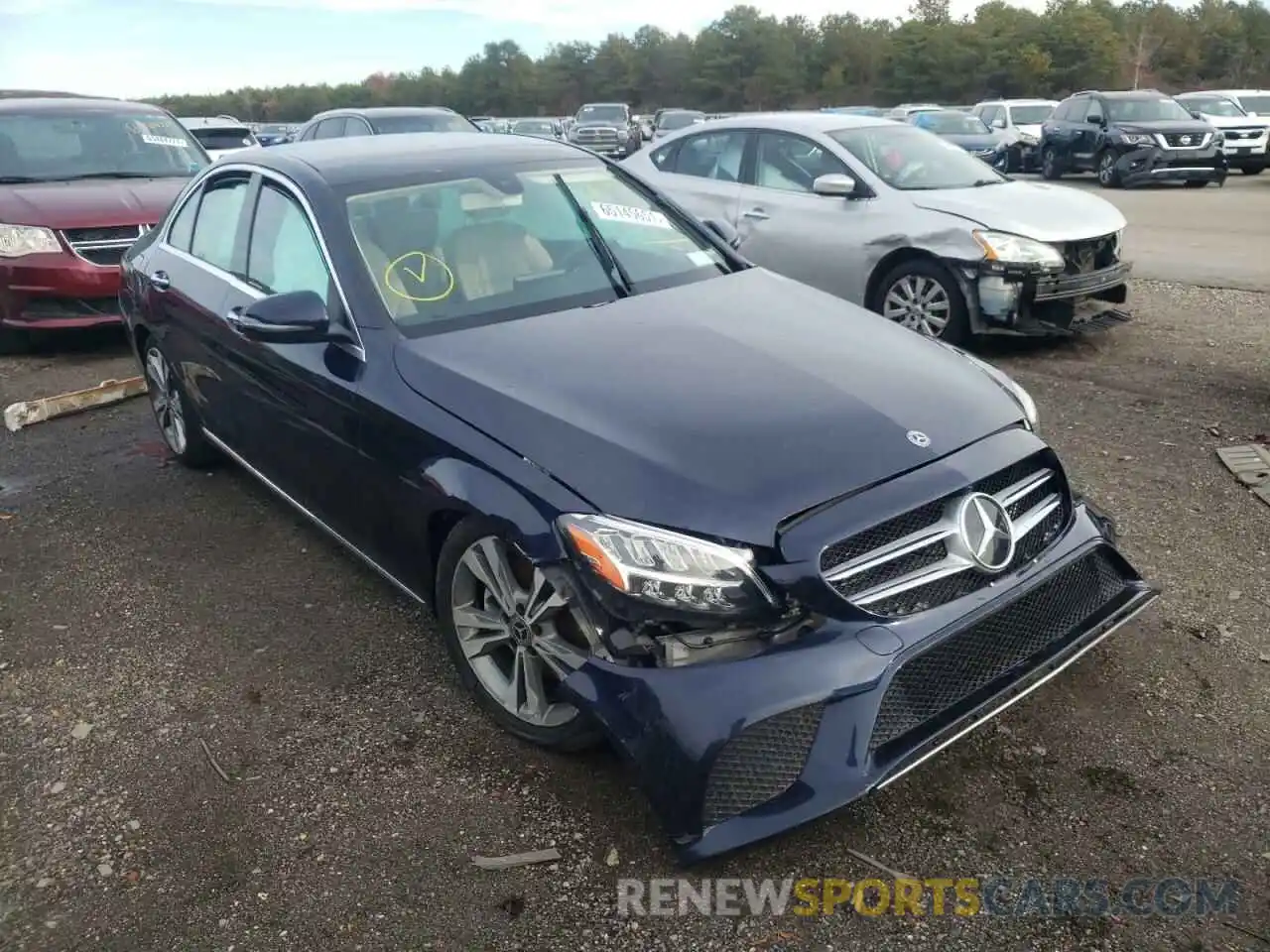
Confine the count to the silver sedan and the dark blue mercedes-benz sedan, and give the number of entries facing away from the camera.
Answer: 0

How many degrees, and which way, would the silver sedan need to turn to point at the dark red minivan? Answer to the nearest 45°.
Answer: approximately 135° to its right

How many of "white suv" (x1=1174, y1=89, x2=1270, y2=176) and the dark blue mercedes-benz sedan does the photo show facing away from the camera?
0

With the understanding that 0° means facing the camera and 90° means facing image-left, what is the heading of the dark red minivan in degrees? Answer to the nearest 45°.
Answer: approximately 315°

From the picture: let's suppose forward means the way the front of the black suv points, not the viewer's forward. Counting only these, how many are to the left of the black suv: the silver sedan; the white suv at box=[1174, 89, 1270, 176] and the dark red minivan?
1

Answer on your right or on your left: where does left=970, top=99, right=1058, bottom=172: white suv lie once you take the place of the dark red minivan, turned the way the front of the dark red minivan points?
on your left

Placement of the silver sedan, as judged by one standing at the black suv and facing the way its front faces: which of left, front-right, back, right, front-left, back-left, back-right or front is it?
front-right

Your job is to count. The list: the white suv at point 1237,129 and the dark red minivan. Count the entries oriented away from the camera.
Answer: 0
